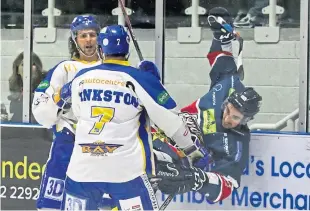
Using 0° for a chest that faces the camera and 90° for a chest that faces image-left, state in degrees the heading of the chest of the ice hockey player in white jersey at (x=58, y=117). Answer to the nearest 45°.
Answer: approximately 315°

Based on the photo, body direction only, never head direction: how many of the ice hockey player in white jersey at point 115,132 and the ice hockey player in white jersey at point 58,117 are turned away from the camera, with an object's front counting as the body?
1

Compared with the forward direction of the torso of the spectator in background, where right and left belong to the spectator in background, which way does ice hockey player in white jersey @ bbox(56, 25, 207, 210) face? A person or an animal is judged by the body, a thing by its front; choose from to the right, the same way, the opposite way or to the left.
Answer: the opposite way

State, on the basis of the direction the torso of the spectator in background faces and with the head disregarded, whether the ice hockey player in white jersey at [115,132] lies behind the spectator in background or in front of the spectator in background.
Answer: in front

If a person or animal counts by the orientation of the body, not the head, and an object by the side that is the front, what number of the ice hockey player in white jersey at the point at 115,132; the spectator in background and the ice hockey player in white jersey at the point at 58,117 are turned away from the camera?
1

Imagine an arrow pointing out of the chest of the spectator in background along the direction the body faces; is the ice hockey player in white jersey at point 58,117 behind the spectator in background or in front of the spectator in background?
in front

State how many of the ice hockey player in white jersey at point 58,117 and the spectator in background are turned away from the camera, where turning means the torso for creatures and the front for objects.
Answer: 0

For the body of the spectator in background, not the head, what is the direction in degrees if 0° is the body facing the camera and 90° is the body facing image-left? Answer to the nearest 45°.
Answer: approximately 0°

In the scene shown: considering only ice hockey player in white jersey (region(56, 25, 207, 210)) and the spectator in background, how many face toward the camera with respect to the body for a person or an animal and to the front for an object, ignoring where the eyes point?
1

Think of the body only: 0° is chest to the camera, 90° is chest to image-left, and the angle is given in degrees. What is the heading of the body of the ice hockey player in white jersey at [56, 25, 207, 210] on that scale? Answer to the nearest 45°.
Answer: approximately 180°

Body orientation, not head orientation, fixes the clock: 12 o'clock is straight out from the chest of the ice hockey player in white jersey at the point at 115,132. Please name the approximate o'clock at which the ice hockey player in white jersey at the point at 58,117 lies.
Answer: the ice hockey player in white jersey at the point at 58,117 is roughly at 11 o'clock from the ice hockey player in white jersey at the point at 115,132.

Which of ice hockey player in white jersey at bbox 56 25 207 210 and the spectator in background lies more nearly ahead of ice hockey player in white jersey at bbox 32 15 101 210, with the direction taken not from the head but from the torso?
the ice hockey player in white jersey

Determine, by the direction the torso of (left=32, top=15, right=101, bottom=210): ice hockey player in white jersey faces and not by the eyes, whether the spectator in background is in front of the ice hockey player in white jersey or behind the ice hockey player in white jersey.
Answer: behind

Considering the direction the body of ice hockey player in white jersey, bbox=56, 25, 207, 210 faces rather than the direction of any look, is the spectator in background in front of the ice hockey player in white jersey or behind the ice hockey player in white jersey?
in front
